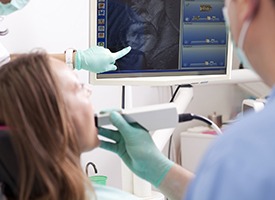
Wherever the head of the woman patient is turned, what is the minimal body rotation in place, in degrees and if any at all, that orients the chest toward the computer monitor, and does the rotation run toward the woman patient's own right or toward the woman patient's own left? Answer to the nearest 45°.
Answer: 0° — they already face it

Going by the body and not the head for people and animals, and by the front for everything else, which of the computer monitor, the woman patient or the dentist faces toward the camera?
the computer monitor

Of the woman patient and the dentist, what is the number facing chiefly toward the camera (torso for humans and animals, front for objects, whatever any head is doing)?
0

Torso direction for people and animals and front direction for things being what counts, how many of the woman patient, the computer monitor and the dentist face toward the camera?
1

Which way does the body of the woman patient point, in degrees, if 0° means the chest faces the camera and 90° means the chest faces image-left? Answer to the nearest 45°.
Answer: approximately 225°

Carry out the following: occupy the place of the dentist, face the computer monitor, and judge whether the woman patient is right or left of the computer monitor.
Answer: left

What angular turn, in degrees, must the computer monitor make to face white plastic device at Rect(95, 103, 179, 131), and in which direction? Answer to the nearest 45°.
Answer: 0° — it already faces it

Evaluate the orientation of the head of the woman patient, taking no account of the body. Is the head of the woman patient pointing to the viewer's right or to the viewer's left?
to the viewer's right

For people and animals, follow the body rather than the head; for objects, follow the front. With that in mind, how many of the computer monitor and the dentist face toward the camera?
1

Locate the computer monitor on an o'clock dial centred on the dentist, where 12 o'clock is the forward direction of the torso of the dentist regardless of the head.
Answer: The computer monitor is roughly at 1 o'clock from the dentist.

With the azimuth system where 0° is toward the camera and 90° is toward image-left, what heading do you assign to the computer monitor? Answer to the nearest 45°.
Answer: approximately 0°

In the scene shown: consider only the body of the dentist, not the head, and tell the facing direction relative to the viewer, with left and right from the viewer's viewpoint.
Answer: facing away from the viewer and to the left of the viewer
